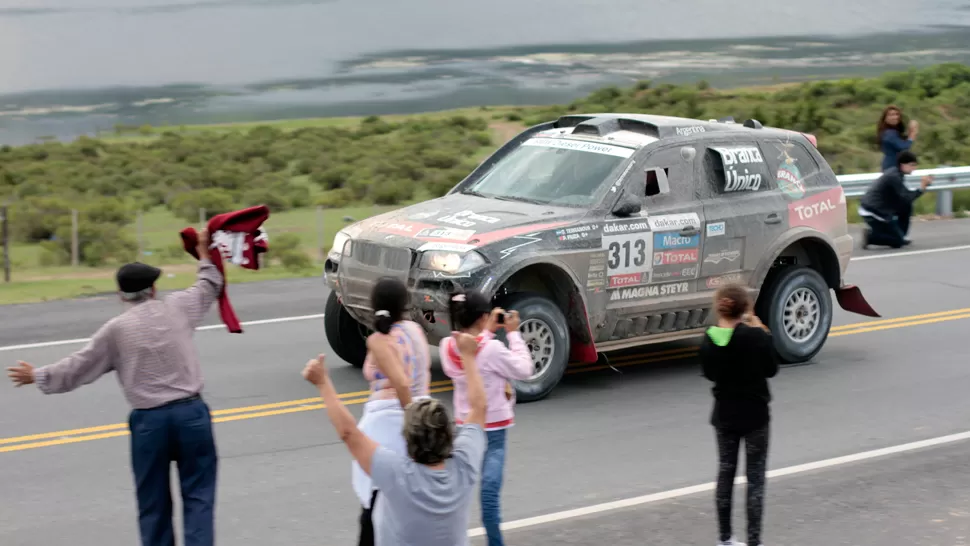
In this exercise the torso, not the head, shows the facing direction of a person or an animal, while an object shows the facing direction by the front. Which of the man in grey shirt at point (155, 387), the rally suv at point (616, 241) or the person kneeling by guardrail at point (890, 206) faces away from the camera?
the man in grey shirt

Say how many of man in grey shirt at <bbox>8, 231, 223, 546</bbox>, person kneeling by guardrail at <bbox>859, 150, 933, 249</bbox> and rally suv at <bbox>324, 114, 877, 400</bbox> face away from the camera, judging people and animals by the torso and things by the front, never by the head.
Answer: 1

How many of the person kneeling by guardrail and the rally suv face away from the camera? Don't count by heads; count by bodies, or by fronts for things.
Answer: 0

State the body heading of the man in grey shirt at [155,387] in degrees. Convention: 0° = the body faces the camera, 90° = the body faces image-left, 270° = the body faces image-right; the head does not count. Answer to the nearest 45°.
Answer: approximately 180°

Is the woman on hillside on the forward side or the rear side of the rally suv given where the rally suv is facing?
on the rear side

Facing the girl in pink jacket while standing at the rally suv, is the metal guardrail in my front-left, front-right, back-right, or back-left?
back-left

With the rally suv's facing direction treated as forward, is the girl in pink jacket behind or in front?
in front

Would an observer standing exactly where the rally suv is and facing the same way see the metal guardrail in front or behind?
behind

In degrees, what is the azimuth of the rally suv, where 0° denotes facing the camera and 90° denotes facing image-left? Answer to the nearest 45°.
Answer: approximately 45°

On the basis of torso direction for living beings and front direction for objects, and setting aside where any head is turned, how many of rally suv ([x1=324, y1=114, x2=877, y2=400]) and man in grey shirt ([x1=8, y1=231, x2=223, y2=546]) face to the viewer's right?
0

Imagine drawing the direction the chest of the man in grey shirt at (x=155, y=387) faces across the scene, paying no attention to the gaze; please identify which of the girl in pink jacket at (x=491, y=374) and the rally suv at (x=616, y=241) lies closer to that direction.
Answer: the rally suv
